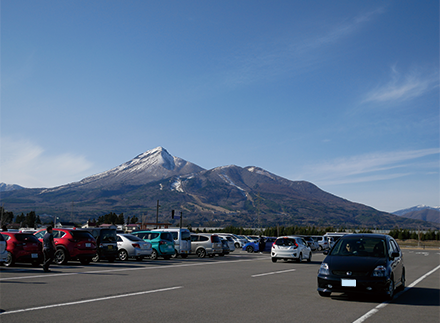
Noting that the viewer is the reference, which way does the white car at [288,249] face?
facing away from the viewer and to the right of the viewer

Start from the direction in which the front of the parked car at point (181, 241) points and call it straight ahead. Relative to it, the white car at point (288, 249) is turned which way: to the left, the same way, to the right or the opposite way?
to the right

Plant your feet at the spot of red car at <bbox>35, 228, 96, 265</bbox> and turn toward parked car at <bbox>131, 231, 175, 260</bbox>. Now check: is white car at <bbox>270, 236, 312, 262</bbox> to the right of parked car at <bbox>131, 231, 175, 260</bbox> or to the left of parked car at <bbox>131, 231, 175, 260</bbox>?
right

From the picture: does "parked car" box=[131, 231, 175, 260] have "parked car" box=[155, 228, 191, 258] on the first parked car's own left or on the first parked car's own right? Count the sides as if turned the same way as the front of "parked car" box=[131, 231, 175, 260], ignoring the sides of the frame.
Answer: on the first parked car's own right

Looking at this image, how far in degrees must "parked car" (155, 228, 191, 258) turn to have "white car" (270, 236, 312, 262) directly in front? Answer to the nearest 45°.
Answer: approximately 180°

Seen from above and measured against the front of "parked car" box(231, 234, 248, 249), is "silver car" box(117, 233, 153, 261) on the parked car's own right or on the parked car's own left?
on the parked car's own right

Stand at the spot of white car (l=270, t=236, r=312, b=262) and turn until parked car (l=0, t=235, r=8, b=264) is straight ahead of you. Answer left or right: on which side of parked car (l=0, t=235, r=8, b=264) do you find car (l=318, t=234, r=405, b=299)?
left
